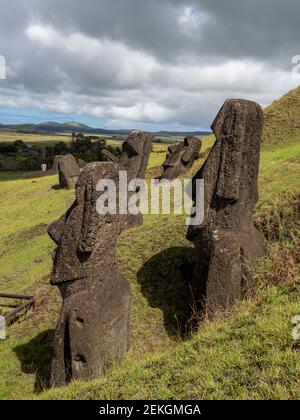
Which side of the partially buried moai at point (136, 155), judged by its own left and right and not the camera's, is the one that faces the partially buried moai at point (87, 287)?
left

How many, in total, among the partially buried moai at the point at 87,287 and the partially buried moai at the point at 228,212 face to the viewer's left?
2

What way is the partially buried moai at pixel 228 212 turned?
to the viewer's left

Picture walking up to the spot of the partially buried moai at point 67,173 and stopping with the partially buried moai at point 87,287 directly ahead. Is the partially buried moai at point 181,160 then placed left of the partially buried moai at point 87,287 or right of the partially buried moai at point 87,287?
left

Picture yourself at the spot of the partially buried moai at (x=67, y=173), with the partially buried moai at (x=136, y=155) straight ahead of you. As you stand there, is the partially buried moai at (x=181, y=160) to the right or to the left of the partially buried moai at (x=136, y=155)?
left

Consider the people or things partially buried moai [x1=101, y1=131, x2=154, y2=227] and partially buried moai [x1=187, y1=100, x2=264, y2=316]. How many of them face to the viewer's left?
2

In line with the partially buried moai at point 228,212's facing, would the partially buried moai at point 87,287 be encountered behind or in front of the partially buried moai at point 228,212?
in front

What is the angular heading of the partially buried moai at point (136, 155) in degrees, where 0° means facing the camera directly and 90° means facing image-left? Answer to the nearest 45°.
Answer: approximately 90°

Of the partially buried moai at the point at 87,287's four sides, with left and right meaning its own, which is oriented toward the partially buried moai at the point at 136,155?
right

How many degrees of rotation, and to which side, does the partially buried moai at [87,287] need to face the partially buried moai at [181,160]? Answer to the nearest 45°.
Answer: approximately 90° to its right

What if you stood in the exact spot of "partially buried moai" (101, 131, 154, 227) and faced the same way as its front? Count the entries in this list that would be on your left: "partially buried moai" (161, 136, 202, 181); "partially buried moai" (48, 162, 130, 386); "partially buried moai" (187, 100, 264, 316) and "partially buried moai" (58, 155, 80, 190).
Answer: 2

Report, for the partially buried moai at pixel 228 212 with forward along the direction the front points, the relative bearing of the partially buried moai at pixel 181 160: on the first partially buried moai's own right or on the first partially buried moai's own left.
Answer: on the first partially buried moai's own right

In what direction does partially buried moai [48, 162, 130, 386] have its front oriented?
to the viewer's left

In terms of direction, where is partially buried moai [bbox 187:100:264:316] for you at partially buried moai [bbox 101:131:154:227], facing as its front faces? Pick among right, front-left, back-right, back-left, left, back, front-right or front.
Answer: left

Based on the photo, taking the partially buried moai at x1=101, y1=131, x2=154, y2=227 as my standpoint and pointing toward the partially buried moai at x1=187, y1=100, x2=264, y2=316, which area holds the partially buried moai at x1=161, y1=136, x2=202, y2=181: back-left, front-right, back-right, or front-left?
back-left
